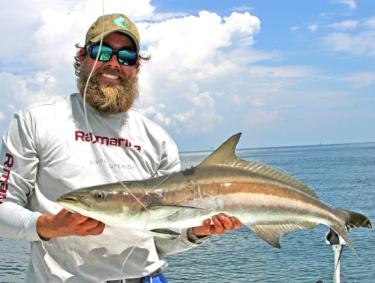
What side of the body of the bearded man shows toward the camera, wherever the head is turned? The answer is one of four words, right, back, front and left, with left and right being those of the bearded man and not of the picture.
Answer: front

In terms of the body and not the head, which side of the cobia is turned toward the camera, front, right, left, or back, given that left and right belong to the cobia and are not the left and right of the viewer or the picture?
left
